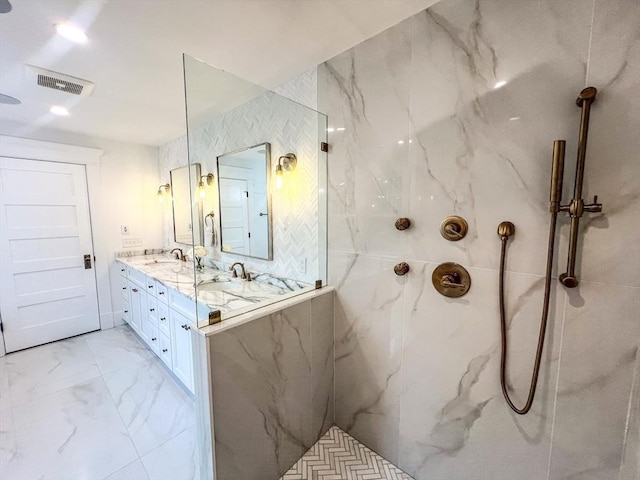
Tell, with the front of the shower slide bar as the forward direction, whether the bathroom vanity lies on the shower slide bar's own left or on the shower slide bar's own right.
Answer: on the shower slide bar's own right
